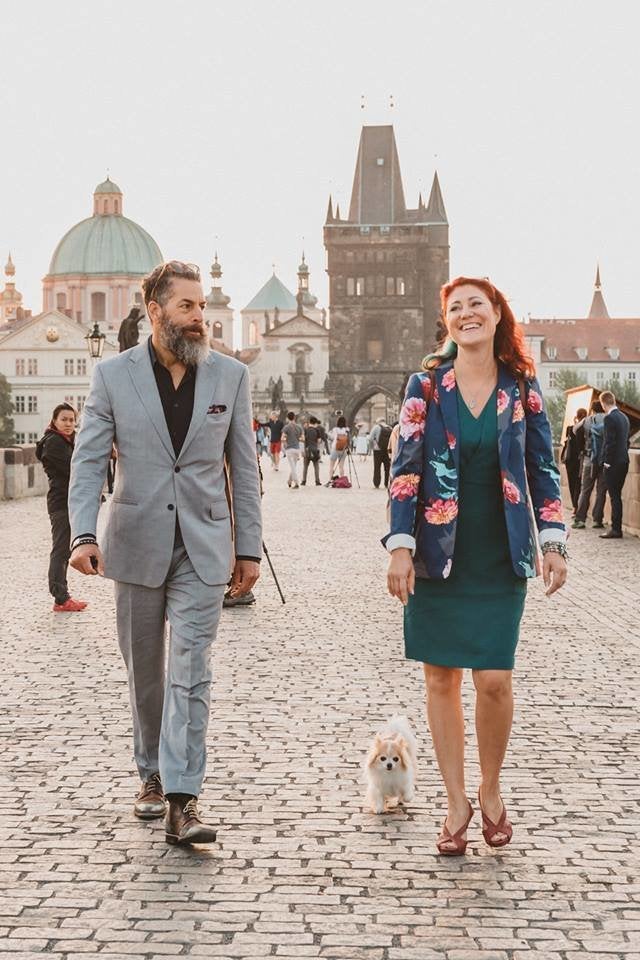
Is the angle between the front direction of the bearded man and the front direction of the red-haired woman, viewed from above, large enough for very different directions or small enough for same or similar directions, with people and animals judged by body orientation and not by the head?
same or similar directions

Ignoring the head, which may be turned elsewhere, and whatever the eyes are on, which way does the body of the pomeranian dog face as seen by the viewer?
toward the camera

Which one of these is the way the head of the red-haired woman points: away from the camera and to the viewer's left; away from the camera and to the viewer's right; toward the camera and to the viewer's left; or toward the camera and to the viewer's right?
toward the camera and to the viewer's left

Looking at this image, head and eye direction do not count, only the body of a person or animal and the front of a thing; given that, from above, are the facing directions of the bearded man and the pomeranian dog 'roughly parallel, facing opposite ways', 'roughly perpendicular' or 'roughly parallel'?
roughly parallel

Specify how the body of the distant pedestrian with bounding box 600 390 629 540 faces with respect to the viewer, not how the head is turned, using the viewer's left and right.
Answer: facing to the left of the viewer

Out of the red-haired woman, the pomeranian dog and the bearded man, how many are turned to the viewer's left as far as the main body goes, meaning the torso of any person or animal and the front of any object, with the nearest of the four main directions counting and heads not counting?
0

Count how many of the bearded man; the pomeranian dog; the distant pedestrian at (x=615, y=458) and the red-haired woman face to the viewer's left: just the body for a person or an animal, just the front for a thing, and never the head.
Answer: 1

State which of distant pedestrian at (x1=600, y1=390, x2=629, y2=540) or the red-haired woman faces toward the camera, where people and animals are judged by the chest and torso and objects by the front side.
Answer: the red-haired woman

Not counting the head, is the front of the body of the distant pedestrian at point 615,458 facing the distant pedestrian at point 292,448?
no

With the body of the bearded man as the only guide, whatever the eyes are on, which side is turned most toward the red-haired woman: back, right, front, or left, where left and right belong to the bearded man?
left

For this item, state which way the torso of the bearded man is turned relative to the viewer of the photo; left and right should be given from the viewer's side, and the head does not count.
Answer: facing the viewer

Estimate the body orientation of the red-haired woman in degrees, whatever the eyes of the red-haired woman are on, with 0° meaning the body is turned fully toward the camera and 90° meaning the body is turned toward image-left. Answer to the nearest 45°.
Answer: approximately 0°

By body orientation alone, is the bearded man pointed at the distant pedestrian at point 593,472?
no

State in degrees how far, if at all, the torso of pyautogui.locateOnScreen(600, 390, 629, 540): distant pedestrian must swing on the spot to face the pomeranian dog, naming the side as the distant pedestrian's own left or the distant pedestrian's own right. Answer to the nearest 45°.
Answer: approximately 90° to the distant pedestrian's own left

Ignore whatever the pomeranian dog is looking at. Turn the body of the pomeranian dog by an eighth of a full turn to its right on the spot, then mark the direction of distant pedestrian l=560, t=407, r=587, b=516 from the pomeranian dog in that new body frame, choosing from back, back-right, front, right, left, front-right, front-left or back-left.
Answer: back-right

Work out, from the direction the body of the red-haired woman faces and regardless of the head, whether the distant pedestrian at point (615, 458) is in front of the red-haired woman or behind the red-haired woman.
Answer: behind
